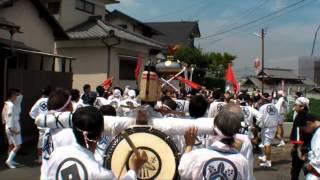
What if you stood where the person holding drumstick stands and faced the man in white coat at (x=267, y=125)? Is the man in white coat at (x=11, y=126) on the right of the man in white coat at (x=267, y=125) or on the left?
left

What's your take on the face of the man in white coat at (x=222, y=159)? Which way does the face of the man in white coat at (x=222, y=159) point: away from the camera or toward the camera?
away from the camera

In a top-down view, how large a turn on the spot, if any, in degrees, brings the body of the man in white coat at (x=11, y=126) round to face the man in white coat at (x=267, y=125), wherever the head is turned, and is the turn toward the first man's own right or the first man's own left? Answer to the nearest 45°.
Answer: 0° — they already face them

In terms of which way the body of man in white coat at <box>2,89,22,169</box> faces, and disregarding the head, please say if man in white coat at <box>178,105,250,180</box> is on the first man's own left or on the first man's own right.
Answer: on the first man's own right

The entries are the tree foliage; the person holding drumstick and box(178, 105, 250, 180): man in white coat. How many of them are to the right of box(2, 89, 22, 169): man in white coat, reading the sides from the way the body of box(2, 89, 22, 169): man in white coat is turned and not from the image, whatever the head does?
2

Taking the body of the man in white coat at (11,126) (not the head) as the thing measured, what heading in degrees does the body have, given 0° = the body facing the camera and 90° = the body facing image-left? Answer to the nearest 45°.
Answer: approximately 270°

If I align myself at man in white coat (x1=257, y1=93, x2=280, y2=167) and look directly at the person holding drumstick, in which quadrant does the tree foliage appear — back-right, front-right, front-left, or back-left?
back-right

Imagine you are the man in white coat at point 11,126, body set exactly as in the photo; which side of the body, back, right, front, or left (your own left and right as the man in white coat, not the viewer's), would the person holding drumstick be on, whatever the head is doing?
right
